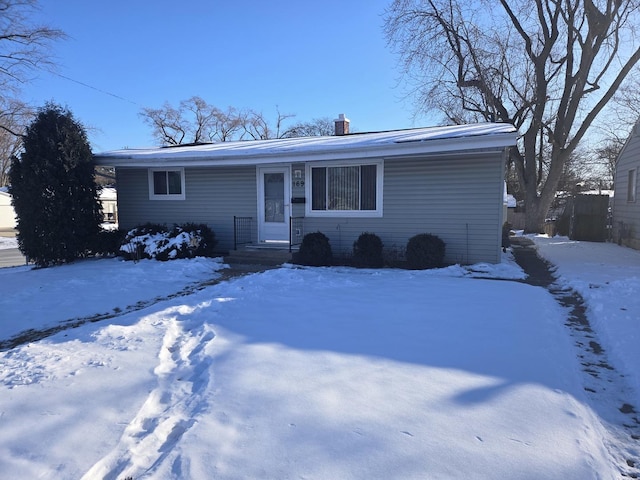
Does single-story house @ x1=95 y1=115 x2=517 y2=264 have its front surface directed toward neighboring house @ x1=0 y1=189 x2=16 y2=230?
no

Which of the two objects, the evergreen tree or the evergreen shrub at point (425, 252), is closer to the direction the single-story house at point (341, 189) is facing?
the evergreen shrub

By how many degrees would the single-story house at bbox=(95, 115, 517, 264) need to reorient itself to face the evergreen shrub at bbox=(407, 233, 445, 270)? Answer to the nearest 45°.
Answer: approximately 45° to its left

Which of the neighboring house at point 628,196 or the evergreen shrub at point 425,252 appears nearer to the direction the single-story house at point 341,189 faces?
the evergreen shrub

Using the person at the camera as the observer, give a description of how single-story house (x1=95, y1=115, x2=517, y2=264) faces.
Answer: facing the viewer

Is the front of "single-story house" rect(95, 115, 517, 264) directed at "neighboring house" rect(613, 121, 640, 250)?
no

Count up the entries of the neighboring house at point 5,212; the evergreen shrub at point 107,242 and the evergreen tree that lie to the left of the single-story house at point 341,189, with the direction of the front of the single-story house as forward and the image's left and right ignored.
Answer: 0

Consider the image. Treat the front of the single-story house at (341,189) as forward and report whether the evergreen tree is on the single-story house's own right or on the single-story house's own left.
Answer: on the single-story house's own right

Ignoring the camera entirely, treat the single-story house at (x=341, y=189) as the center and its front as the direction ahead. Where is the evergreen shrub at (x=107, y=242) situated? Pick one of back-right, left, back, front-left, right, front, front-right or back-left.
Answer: right

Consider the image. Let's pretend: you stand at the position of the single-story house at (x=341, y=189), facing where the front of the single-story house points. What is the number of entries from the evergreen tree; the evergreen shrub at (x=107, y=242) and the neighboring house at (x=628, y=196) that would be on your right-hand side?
2
